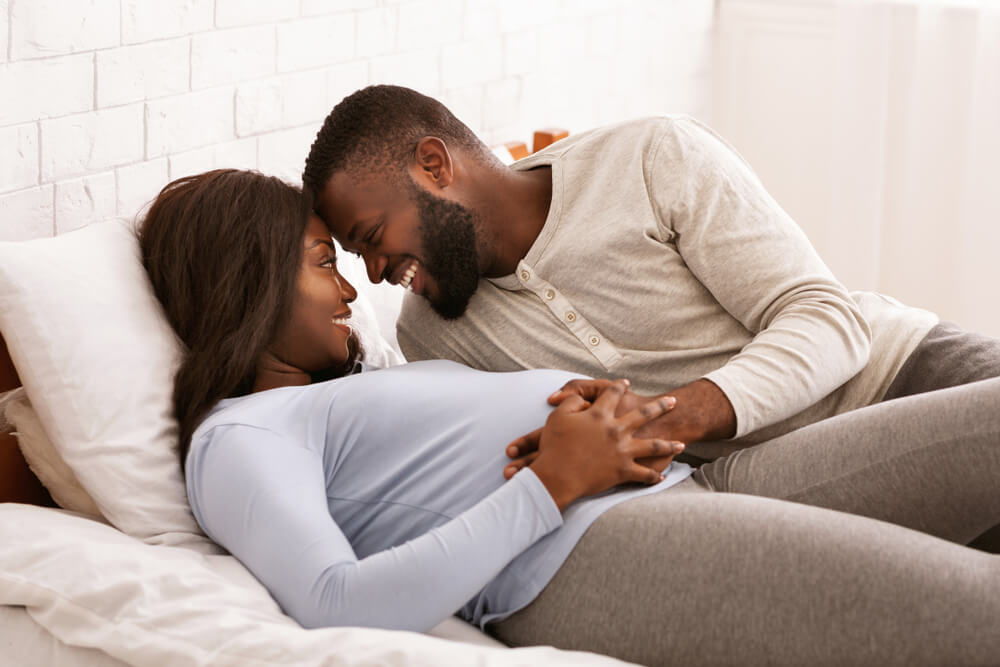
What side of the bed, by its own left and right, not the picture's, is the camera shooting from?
right
